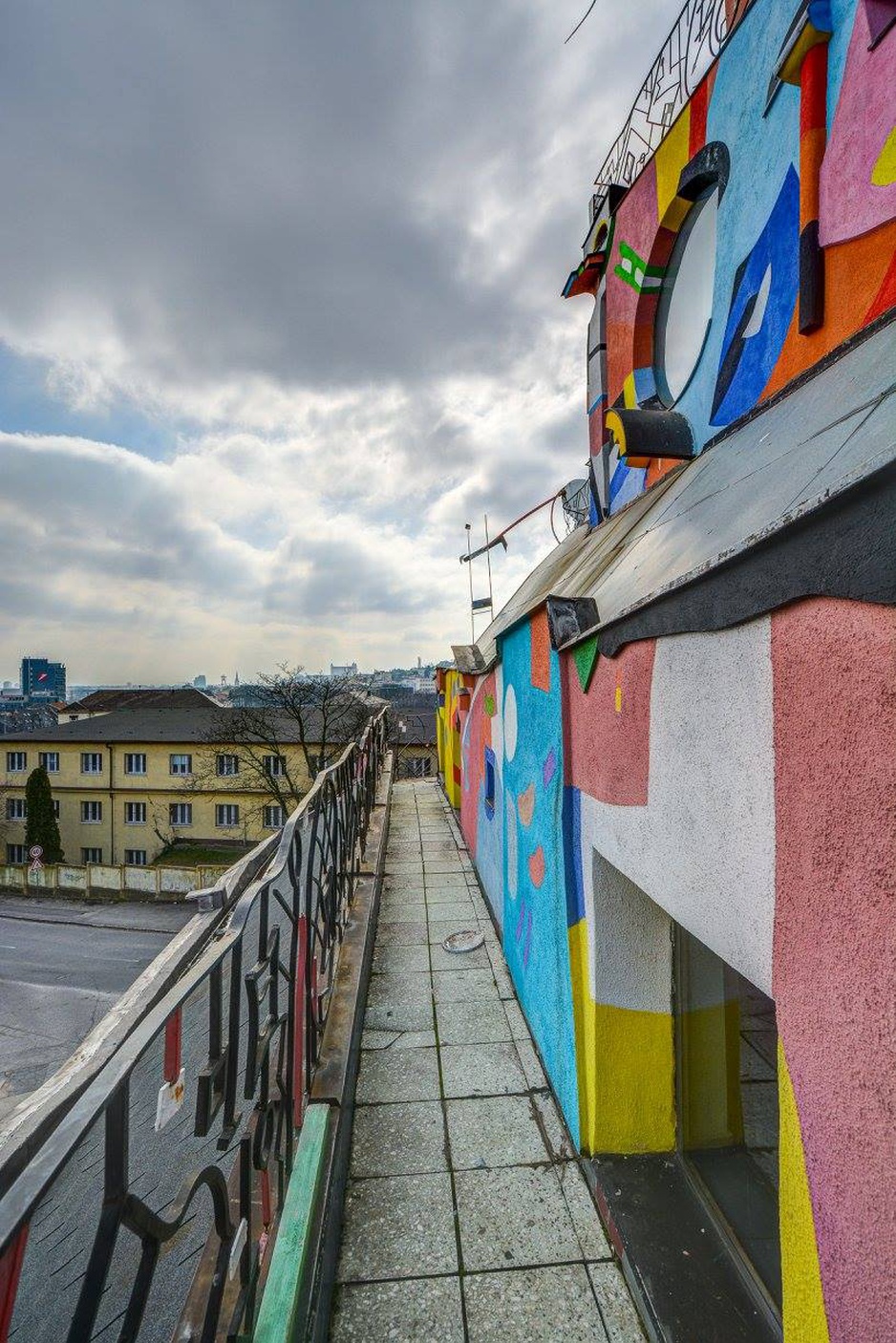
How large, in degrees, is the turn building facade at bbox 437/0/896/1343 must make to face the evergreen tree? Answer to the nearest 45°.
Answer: approximately 45° to its right

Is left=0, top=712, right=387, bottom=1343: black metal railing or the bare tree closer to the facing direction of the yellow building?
the black metal railing

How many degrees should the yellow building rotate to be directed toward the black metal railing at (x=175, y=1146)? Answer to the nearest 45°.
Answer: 0° — it already faces it

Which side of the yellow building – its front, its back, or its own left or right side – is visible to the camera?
front

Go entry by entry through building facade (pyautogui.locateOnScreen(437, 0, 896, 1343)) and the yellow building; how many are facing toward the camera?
1

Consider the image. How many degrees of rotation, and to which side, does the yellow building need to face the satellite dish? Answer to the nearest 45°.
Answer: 0° — it already faces it

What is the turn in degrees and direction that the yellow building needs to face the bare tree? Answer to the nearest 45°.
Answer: approximately 45° to its left

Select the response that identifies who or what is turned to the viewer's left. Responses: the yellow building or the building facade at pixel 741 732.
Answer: the building facade

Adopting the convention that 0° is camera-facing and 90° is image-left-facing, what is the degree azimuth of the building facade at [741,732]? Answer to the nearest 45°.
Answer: approximately 90°

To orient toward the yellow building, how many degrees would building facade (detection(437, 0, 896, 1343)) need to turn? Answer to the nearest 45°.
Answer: approximately 45° to its right
